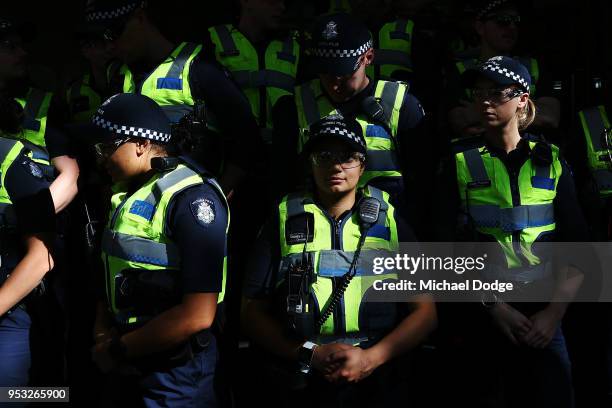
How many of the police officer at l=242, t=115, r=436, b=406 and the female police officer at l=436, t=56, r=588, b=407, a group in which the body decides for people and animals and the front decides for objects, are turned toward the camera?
2

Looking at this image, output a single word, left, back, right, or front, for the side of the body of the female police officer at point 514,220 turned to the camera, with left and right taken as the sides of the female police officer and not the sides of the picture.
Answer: front

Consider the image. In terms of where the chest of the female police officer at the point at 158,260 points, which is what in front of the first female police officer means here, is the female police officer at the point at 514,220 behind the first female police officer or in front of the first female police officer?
behind

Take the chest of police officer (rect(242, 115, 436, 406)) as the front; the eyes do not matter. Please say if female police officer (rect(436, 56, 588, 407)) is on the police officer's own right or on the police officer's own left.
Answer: on the police officer's own left

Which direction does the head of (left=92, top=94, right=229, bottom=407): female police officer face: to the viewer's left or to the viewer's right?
to the viewer's left

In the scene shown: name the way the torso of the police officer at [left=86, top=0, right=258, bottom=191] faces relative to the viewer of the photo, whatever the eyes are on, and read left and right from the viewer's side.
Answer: facing the viewer and to the left of the viewer

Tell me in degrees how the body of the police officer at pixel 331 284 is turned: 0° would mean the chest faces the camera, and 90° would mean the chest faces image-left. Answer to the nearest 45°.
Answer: approximately 0°
